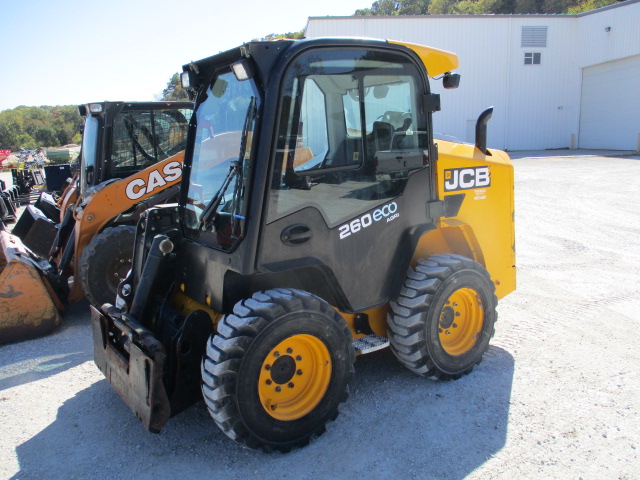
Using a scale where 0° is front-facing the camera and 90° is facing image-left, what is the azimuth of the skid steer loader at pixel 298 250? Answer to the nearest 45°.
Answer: approximately 45°

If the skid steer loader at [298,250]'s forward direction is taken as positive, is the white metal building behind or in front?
behind

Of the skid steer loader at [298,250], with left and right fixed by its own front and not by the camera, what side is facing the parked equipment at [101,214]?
right

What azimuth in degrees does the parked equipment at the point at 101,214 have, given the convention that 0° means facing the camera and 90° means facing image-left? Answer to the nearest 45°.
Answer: approximately 45°
